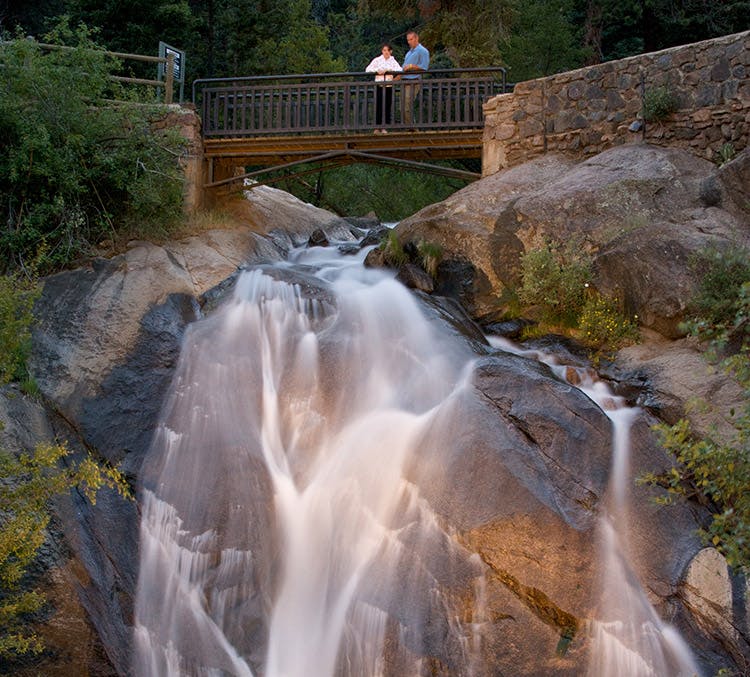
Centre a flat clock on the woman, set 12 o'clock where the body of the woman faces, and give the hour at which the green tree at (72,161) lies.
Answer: The green tree is roughly at 2 o'clock from the woman.

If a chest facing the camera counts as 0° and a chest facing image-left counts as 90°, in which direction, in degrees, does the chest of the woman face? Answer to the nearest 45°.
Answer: approximately 0°

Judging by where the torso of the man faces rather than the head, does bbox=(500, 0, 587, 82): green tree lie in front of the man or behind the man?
behind

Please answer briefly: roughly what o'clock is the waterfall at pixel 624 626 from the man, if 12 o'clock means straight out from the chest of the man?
The waterfall is roughly at 10 o'clock from the man.

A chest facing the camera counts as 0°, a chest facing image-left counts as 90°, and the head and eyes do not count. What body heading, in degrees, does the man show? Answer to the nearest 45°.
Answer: approximately 45°

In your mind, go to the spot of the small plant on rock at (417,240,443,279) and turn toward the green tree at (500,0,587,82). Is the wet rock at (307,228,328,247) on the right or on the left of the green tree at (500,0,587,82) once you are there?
left

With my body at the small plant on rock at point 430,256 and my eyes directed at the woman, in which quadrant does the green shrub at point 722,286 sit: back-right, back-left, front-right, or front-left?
back-right

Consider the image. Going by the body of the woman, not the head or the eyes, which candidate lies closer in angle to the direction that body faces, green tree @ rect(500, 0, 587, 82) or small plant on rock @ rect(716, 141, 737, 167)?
the small plant on rock

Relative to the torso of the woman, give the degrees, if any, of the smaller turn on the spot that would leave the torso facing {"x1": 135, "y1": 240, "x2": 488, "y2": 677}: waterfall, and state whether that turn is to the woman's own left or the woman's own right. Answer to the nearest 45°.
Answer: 0° — they already face it

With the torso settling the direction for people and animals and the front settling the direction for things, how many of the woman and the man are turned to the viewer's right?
0

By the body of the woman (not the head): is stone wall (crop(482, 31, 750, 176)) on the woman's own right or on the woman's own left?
on the woman's own left

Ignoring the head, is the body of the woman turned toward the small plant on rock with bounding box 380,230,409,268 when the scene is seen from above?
yes

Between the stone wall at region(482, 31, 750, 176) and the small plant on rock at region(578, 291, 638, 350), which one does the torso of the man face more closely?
the small plant on rock

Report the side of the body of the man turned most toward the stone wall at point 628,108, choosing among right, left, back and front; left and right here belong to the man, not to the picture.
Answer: left
